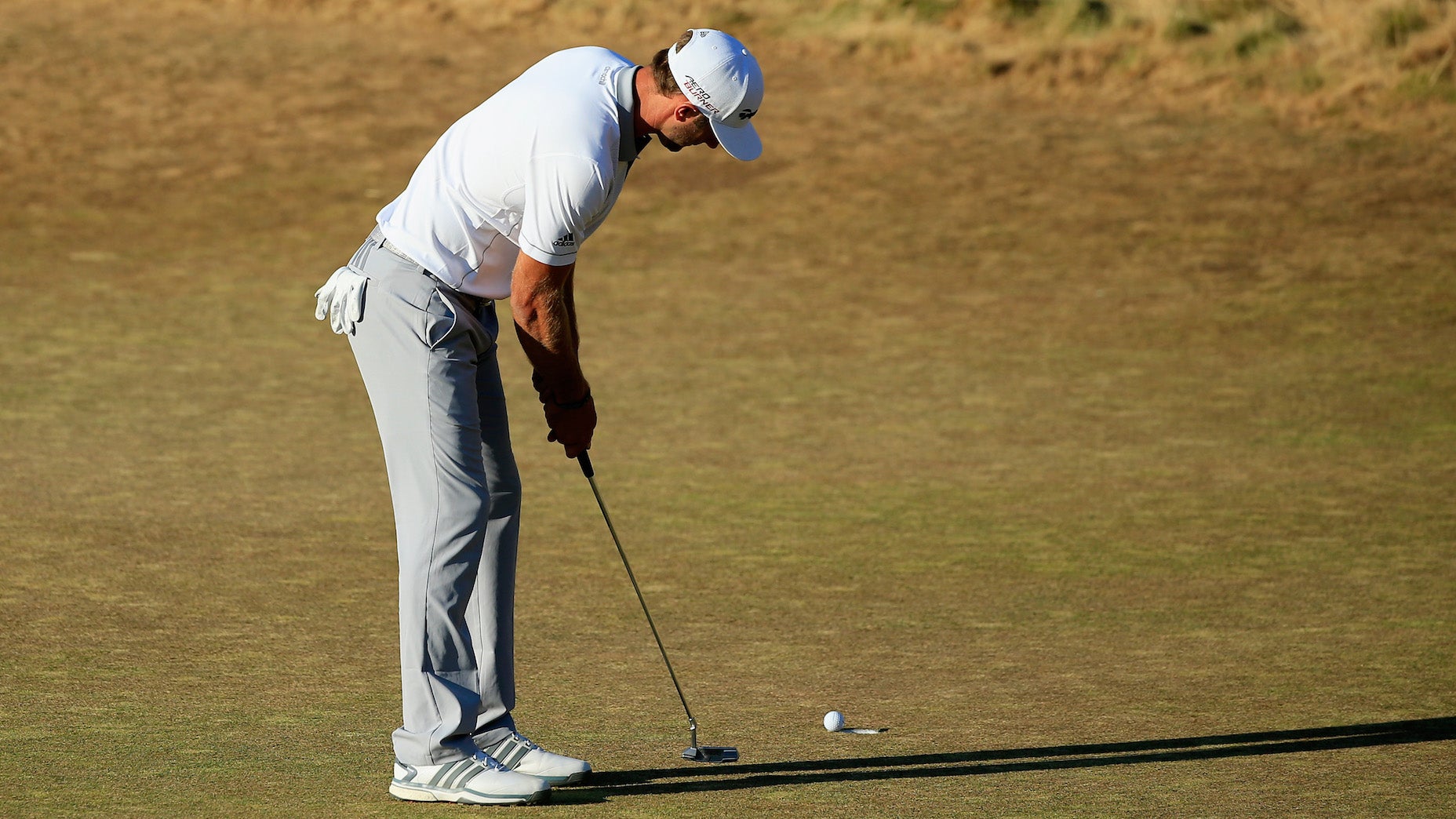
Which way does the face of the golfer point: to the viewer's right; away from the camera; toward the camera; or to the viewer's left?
to the viewer's right

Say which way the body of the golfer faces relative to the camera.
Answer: to the viewer's right
